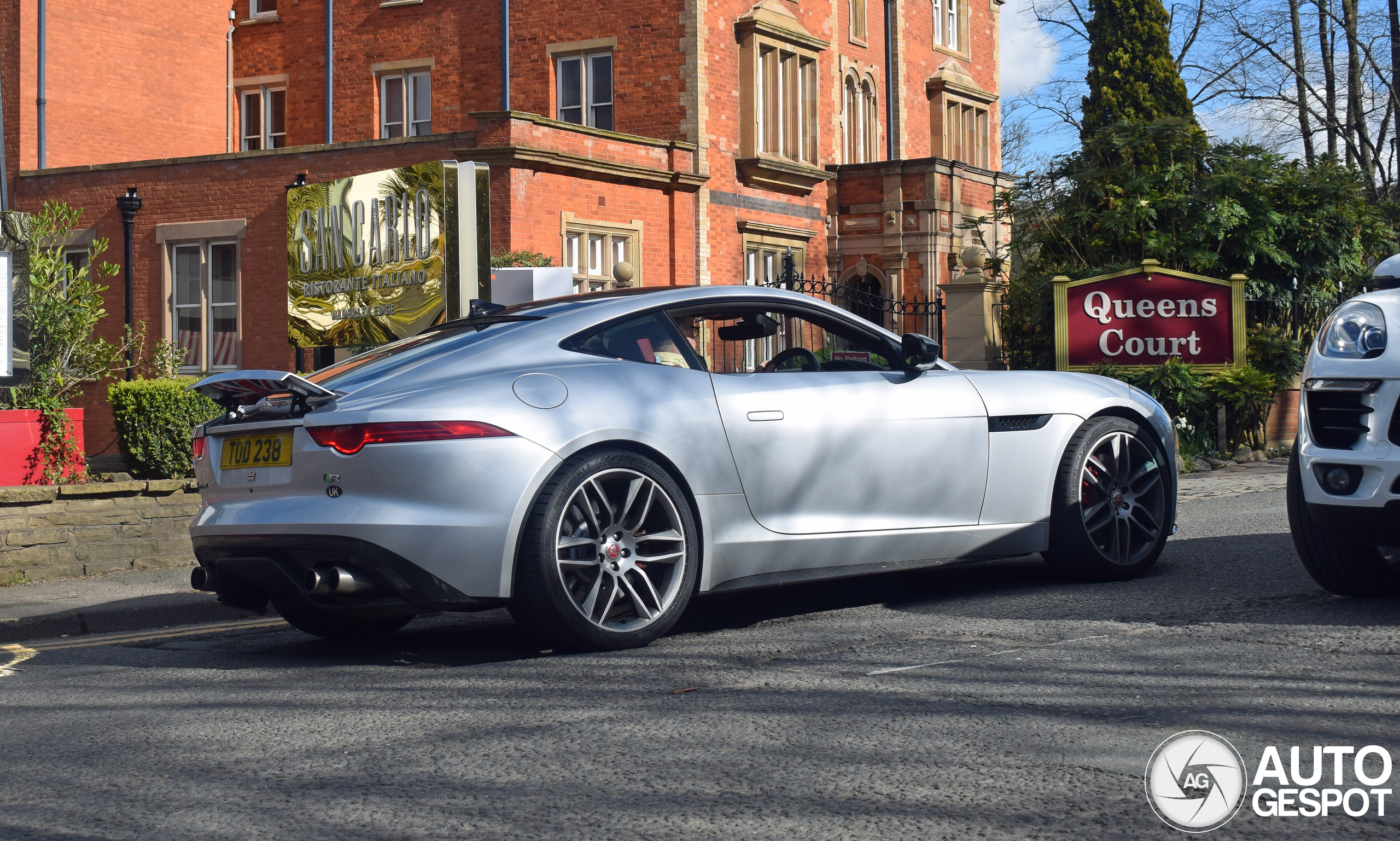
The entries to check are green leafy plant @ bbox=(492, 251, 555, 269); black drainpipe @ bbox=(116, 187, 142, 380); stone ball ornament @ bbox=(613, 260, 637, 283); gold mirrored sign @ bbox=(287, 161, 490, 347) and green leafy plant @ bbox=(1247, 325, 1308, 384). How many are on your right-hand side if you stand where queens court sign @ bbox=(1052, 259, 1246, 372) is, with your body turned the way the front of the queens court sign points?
4

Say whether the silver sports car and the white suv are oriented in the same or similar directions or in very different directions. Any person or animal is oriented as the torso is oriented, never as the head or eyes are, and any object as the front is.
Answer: very different directions

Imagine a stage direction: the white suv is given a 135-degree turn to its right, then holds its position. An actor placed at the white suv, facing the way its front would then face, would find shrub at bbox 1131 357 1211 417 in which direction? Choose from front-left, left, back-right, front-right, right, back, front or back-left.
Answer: front

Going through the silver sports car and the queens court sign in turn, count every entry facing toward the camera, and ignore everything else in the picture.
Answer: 1

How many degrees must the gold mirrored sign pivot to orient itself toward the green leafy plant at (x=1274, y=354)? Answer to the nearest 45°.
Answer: approximately 90° to its left

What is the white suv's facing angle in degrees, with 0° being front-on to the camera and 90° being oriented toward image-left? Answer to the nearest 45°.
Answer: approximately 45°

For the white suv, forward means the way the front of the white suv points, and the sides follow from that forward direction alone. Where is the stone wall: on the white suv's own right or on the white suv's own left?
on the white suv's own right

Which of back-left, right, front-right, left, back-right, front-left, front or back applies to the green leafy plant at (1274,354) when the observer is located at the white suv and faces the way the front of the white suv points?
back-right

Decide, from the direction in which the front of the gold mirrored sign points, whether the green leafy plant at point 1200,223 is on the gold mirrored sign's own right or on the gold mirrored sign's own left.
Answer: on the gold mirrored sign's own left

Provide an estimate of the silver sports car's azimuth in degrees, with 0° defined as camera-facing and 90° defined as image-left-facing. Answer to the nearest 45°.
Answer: approximately 225°

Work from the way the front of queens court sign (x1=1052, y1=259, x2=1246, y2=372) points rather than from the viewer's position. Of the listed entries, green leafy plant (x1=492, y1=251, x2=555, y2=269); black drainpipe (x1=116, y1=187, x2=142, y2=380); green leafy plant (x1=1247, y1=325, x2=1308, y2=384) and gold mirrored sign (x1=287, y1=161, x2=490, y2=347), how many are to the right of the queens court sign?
3
